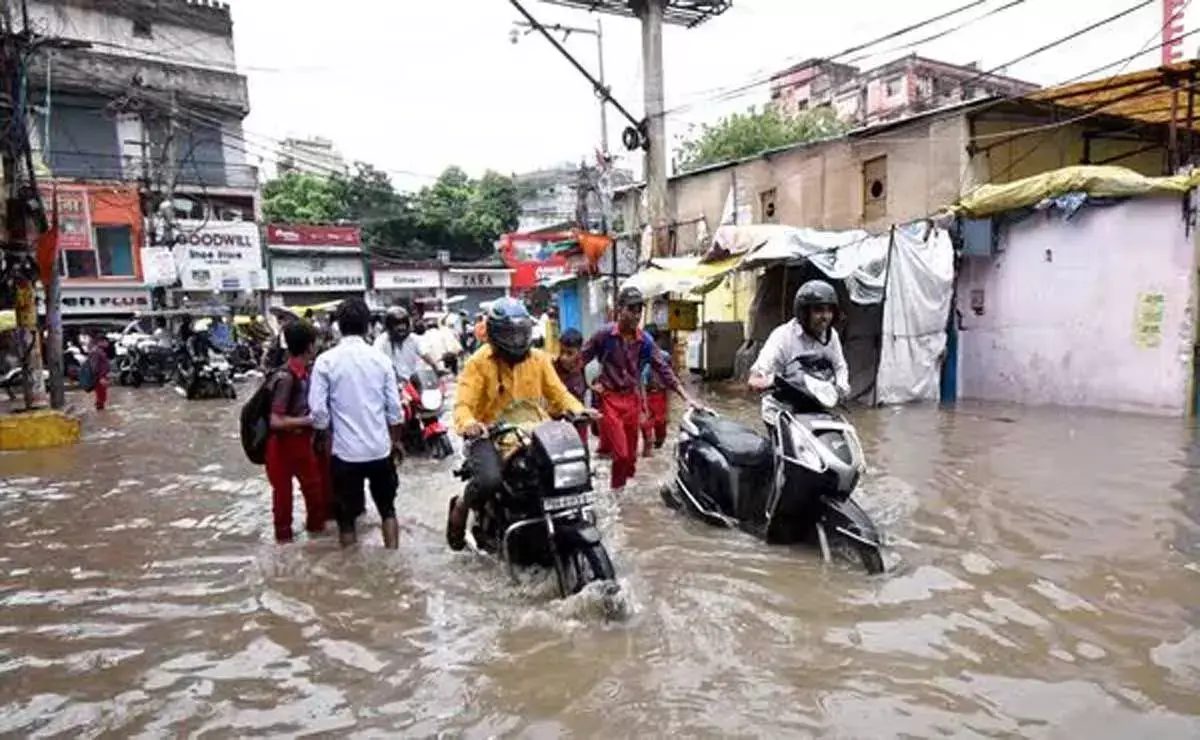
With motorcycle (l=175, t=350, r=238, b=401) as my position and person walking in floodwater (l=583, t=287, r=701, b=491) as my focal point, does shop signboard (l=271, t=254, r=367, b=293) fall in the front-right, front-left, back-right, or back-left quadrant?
back-left

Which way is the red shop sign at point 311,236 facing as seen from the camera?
toward the camera

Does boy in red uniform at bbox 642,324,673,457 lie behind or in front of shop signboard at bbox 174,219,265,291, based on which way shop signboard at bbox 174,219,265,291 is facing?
in front

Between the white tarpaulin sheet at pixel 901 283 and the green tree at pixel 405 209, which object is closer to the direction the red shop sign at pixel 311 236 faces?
the white tarpaulin sheet

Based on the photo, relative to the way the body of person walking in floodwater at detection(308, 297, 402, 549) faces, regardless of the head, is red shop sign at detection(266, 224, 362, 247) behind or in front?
in front

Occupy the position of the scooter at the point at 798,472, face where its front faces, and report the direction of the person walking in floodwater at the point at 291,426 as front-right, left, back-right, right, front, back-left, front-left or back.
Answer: back-right

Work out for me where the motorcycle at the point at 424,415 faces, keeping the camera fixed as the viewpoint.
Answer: facing the viewer and to the right of the viewer

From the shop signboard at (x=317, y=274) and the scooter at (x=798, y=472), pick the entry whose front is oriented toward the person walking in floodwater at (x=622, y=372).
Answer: the shop signboard

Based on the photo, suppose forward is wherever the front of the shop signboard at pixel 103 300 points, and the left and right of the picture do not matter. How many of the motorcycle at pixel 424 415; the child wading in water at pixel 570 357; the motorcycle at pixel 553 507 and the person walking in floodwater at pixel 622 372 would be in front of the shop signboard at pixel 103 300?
4

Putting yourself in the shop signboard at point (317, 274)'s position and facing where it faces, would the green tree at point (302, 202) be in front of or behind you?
behind

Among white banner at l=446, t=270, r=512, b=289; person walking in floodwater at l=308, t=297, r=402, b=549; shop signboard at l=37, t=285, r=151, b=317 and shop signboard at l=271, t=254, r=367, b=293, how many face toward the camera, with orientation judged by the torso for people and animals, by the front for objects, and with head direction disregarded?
3

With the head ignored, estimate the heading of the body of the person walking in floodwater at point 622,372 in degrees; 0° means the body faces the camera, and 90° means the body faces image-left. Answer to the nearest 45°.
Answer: approximately 315°
